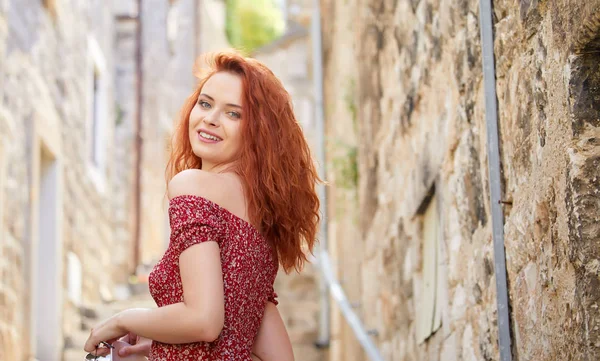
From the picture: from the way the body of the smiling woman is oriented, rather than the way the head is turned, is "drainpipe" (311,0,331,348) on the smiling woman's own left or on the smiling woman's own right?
on the smiling woman's own right

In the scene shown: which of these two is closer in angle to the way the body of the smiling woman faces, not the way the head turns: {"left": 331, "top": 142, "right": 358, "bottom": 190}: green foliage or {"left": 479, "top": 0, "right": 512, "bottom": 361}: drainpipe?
the green foliage

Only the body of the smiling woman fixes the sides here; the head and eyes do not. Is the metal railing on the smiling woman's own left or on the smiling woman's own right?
on the smiling woman's own right

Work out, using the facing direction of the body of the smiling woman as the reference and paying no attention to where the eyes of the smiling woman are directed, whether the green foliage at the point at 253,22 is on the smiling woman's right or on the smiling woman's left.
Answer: on the smiling woman's right

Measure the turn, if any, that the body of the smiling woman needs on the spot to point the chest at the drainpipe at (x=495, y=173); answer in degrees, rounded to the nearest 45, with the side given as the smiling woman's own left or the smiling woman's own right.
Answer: approximately 135° to the smiling woman's own right

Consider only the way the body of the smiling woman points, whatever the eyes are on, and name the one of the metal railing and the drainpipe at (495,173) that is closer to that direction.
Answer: the metal railing

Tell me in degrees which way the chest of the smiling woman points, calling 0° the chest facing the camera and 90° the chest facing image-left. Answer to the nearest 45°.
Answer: approximately 135°

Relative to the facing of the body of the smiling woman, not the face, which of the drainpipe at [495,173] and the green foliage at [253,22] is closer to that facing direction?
the green foliage

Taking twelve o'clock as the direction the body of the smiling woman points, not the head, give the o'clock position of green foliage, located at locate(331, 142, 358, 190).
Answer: The green foliage is roughly at 2 o'clock from the smiling woman.
